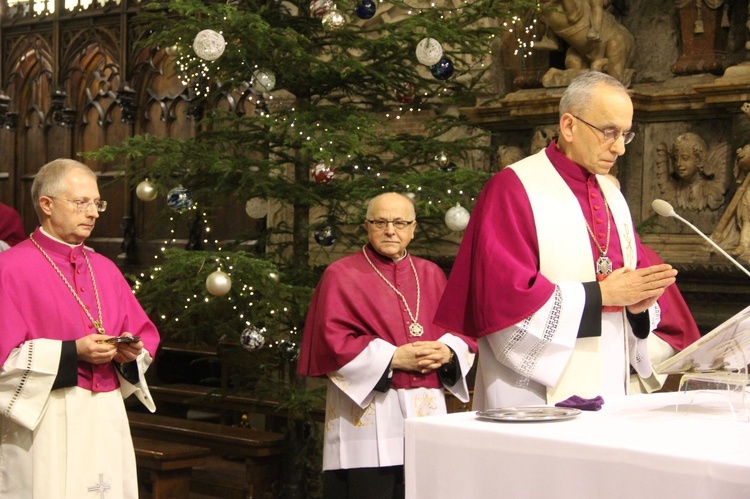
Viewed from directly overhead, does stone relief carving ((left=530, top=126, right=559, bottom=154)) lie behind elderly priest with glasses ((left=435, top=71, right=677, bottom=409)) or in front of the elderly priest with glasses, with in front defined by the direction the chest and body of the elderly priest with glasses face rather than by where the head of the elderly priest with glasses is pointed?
behind

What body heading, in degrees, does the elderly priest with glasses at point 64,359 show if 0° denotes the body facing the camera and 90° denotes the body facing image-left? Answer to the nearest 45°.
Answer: approximately 315°

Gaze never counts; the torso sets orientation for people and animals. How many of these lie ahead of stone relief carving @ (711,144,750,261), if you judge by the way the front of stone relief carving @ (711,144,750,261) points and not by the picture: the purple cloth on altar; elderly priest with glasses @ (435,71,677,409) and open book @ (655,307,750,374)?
3
